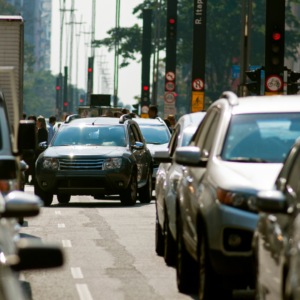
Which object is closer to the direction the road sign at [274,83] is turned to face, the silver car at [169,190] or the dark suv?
the silver car

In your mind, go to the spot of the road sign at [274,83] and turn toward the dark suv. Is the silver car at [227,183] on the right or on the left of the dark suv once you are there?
left

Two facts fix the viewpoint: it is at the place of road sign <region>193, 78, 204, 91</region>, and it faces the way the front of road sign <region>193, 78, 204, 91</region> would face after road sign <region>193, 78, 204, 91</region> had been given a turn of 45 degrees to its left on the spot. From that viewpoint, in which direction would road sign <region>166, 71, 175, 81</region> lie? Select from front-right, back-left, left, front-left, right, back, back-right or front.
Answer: back-left

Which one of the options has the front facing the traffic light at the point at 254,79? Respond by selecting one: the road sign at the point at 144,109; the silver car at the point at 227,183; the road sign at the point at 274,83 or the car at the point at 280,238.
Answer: the road sign at the point at 144,109

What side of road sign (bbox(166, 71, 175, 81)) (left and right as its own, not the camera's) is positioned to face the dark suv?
front

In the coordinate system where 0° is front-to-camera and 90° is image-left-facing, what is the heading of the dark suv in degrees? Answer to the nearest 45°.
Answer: approximately 0°

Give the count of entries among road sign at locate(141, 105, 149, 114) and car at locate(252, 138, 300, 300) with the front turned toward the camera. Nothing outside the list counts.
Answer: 2

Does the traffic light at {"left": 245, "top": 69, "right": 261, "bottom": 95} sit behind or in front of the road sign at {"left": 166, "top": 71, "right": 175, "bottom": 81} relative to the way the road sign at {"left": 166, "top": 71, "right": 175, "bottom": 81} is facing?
in front

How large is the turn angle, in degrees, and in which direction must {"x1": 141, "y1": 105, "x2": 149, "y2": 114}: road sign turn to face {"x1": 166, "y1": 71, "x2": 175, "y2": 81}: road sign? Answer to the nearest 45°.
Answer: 0° — it already faces it

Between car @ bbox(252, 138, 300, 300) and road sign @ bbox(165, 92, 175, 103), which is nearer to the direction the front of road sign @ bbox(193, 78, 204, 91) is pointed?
the car

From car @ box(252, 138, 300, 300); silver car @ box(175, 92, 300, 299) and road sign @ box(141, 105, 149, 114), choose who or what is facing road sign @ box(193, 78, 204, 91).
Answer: road sign @ box(141, 105, 149, 114)

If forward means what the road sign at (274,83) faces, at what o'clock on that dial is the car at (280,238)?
The car is roughly at 12 o'clock from the road sign.

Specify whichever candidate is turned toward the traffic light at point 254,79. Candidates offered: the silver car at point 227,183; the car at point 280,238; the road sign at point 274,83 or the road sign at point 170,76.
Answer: the road sign at point 170,76
